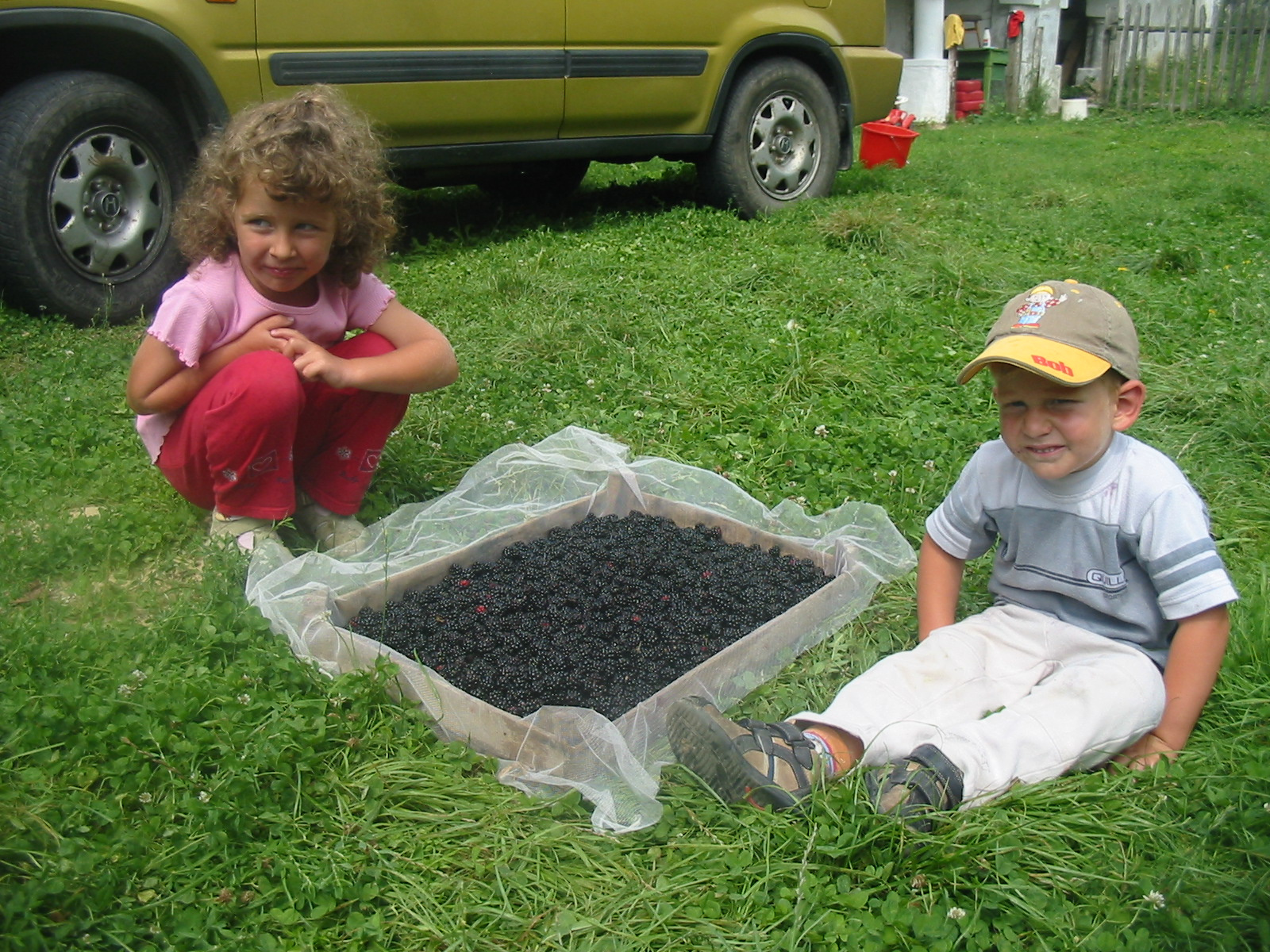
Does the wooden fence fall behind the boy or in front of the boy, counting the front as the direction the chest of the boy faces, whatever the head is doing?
behind

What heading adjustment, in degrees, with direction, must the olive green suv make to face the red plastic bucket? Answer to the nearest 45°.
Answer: approximately 180°

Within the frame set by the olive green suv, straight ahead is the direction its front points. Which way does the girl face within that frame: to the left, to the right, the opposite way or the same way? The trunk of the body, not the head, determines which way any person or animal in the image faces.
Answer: to the left

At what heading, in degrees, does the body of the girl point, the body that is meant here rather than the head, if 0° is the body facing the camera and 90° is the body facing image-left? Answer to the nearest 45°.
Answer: approximately 315°

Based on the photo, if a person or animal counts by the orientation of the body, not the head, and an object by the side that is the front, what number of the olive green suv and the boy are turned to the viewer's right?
0

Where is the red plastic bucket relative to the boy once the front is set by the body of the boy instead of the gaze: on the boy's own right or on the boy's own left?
on the boy's own right

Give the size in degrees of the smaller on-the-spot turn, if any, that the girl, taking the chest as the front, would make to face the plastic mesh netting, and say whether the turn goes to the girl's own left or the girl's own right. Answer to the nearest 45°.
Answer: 0° — they already face it

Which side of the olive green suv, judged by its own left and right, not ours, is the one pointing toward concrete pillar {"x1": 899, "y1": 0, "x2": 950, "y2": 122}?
back
